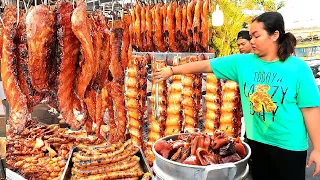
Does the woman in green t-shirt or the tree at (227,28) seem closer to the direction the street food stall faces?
the woman in green t-shirt

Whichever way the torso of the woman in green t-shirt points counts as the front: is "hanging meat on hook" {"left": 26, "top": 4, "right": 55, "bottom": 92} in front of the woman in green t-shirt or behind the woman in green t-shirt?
in front

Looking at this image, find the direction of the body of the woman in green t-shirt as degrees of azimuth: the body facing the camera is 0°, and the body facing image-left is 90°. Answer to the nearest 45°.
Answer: approximately 45°

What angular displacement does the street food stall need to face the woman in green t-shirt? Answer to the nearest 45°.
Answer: approximately 45° to its left

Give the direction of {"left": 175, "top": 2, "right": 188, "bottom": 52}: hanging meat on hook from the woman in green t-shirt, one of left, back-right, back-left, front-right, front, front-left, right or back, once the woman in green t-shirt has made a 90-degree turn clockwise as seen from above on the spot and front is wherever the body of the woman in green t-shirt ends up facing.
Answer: front

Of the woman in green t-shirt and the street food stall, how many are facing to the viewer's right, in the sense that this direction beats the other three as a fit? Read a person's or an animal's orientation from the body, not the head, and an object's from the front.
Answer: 0

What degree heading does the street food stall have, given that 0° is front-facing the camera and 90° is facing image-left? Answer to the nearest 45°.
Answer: approximately 0°

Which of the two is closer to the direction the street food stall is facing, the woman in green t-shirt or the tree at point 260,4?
the woman in green t-shirt

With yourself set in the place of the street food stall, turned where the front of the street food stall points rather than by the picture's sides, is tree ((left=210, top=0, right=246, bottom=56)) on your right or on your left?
on your left

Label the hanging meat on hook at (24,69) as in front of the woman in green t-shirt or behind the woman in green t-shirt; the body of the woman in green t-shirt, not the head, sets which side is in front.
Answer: in front
